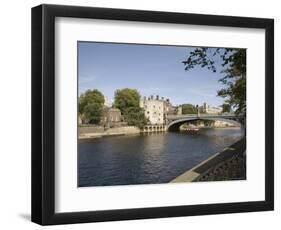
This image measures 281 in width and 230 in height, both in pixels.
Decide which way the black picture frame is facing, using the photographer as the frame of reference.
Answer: facing the viewer and to the right of the viewer
